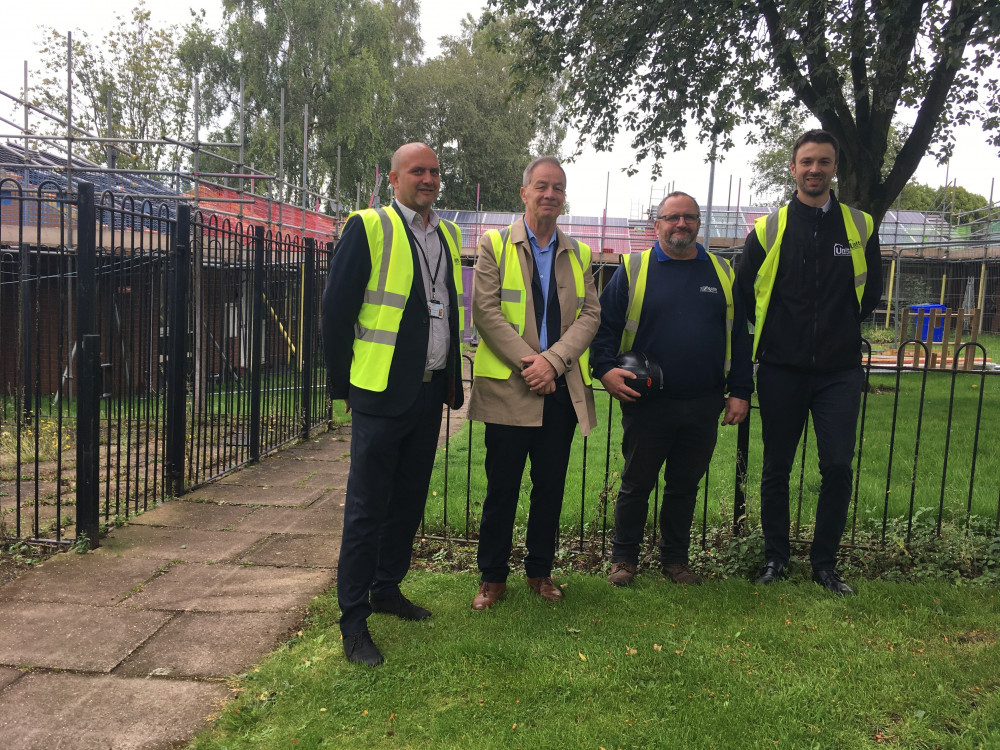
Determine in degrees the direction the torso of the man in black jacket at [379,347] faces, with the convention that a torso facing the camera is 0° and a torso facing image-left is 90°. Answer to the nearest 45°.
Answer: approximately 315°

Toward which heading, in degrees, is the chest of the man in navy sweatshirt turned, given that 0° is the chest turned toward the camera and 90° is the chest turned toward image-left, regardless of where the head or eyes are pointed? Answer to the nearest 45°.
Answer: approximately 0°

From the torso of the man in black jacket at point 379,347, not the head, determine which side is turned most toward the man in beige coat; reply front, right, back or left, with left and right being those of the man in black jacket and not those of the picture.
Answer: left

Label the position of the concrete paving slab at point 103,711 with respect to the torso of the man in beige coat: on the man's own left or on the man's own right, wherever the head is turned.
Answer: on the man's own right

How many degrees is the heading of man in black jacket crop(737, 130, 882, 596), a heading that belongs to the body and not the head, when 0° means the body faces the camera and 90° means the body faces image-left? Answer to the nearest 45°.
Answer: approximately 0°

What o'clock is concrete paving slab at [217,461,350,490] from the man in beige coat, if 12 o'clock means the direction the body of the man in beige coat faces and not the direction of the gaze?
The concrete paving slab is roughly at 5 o'clock from the man in beige coat.
